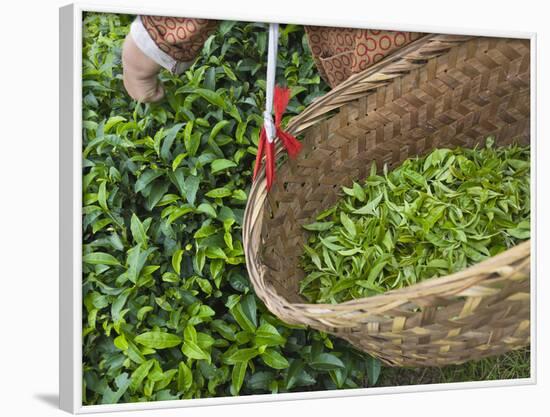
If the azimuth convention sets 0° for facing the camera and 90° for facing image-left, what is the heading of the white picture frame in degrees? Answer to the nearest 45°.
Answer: approximately 315°
